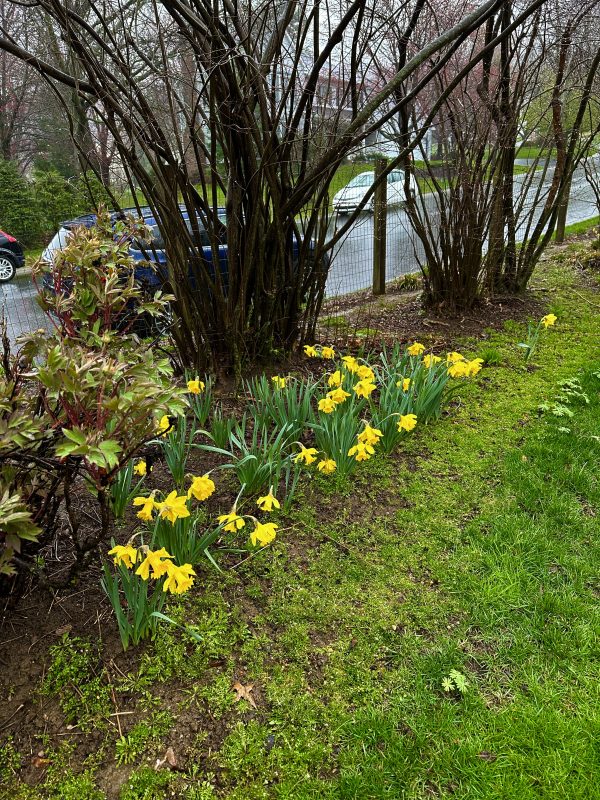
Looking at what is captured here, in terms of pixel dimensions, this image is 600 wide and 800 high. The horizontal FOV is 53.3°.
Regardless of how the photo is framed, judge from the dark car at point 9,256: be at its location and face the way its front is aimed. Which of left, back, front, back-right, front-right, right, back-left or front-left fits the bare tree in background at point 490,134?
back-left

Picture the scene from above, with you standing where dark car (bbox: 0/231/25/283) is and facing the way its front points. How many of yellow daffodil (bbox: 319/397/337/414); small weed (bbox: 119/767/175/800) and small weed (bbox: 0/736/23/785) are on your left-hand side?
3

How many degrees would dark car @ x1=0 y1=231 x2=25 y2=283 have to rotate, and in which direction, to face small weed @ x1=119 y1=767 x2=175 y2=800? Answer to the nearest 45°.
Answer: approximately 90° to its left

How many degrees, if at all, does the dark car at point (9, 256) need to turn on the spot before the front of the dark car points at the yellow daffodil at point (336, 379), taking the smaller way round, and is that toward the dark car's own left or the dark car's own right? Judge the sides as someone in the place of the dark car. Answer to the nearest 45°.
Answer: approximately 90° to the dark car's own left

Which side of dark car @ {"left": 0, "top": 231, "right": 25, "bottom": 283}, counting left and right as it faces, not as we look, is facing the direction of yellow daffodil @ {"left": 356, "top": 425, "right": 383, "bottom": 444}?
left

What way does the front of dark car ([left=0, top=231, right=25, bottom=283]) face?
to the viewer's left

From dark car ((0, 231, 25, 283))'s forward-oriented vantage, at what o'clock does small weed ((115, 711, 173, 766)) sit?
The small weed is roughly at 9 o'clock from the dark car.

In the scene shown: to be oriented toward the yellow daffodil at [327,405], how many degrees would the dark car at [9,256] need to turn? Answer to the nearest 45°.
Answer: approximately 90° to its left
